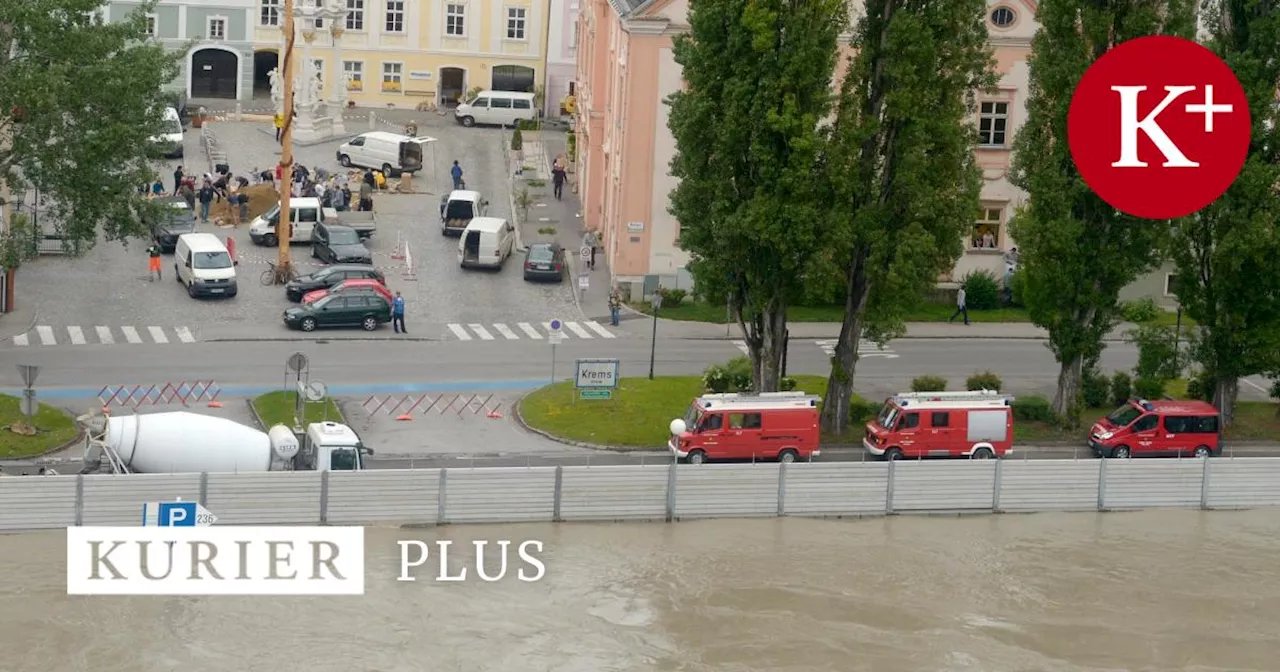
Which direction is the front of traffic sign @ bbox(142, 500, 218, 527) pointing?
toward the camera

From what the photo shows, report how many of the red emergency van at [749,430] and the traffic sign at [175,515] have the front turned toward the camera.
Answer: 1

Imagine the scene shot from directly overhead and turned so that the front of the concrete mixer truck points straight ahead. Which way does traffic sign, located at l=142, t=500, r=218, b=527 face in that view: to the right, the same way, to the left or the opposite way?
to the right

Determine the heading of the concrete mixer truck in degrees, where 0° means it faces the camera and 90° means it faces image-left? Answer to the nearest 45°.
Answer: approximately 270°

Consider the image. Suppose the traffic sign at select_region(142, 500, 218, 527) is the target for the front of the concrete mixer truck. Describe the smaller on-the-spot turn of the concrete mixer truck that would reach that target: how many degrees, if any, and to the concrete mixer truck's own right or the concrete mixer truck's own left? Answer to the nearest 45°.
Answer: approximately 90° to the concrete mixer truck's own right

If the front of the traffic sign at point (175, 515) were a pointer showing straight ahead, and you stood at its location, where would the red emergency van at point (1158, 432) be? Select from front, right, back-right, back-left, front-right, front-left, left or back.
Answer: left

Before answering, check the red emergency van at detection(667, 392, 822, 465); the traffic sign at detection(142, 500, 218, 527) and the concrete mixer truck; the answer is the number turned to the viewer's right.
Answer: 1

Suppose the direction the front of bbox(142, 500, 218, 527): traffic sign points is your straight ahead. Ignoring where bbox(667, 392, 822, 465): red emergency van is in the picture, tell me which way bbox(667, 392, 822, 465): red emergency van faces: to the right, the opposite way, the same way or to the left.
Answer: to the right

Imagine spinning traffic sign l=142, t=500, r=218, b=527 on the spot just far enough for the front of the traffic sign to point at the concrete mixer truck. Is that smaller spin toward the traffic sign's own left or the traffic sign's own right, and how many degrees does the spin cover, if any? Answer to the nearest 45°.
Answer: approximately 180°

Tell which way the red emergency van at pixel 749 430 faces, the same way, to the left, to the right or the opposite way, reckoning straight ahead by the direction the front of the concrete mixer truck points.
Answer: the opposite way

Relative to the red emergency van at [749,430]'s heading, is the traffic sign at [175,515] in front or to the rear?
in front

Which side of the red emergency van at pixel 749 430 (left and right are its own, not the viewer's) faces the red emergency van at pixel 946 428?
back

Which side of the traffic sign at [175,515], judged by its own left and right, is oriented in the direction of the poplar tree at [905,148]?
left

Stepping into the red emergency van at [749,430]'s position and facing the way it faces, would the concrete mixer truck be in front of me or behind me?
in front

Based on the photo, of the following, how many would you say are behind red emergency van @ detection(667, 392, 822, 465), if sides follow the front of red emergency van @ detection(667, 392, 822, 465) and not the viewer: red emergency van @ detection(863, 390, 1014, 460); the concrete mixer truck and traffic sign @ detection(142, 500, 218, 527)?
1

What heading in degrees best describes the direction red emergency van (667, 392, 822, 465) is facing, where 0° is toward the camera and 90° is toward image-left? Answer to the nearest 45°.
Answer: approximately 90°
